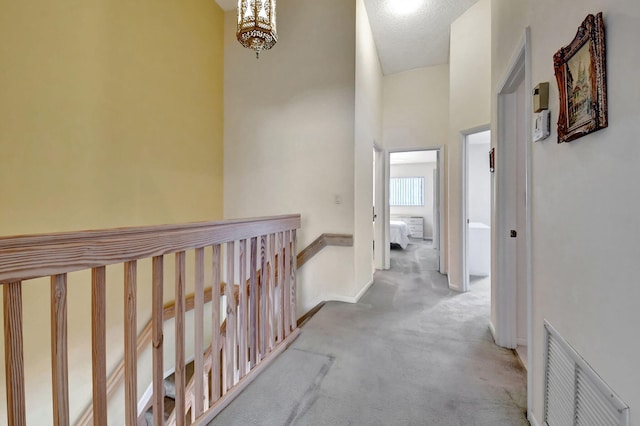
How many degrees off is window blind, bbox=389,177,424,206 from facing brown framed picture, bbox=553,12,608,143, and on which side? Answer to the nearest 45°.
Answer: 0° — it already faces it

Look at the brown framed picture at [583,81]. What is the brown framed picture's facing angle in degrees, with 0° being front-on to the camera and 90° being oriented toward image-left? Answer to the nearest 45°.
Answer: approximately 45°

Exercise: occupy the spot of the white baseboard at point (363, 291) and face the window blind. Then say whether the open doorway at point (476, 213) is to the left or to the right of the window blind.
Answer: right

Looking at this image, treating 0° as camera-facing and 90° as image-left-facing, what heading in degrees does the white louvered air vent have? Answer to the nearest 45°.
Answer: approximately 45°

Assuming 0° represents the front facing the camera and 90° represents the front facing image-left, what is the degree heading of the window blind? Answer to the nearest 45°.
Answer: approximately 0°

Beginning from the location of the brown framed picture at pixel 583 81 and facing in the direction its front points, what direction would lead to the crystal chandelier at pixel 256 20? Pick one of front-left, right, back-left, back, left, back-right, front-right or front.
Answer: front-right

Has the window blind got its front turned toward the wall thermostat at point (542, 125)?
yes

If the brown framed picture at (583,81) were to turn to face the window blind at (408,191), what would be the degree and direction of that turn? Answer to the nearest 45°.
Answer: approximately 90° to its right

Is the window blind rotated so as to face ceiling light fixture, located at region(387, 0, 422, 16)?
yes

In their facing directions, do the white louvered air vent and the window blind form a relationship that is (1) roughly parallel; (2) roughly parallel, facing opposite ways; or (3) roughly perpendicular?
roughly perpendicular

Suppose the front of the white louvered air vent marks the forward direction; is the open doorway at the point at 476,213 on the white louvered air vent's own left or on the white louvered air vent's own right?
on the white louvered air vent's own right
